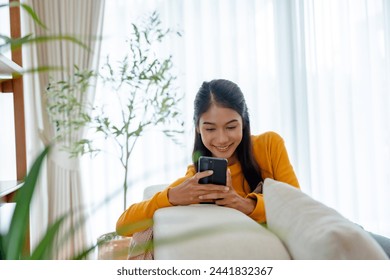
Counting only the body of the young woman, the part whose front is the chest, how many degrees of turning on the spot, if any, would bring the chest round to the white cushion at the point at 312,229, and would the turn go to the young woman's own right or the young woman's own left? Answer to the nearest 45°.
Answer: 0° — they already face it

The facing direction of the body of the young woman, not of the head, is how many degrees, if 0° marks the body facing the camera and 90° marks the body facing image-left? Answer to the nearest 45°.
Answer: approximately 0°
